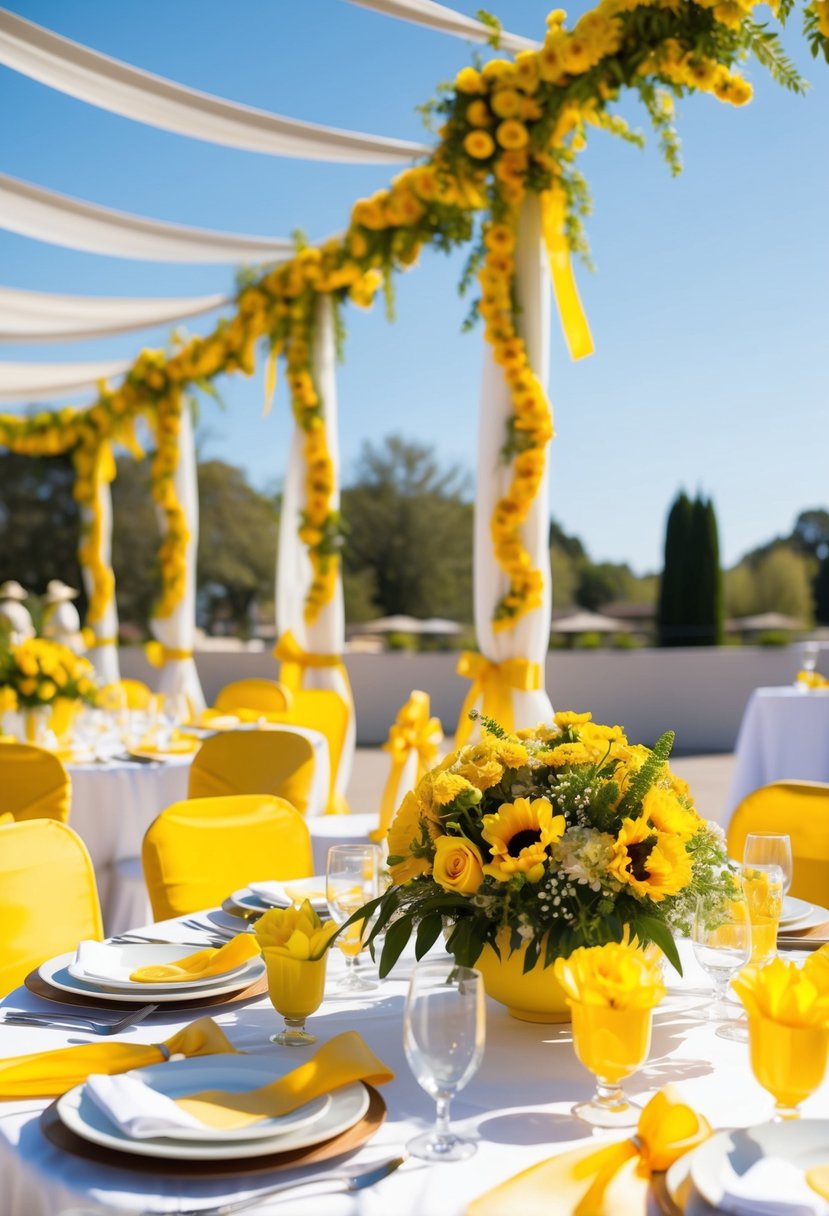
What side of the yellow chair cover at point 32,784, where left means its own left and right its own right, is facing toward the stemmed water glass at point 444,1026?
back

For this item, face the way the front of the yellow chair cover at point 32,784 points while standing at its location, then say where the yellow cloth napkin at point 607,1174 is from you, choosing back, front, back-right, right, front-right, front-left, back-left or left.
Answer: back

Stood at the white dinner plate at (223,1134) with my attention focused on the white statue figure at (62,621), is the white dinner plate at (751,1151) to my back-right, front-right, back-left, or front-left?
back-right

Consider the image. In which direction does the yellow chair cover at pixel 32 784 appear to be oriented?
away from the camera

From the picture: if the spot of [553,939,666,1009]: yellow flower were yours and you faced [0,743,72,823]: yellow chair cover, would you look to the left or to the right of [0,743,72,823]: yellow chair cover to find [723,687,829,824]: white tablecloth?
right

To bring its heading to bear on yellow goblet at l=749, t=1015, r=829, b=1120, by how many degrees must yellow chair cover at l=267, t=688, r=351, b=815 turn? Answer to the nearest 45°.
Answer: approximately 90° to its left

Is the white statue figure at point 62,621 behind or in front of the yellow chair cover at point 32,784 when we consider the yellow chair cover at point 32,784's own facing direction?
in front

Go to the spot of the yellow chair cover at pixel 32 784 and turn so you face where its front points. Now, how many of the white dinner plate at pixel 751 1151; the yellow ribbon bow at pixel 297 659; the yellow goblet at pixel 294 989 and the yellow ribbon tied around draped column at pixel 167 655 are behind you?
2

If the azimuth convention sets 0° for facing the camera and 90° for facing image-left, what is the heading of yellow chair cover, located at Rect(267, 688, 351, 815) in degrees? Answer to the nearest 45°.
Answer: approximately 90°

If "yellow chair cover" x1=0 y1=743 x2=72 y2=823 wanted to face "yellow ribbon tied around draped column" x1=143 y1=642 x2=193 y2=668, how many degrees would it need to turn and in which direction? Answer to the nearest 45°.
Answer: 0° — it already faces it
